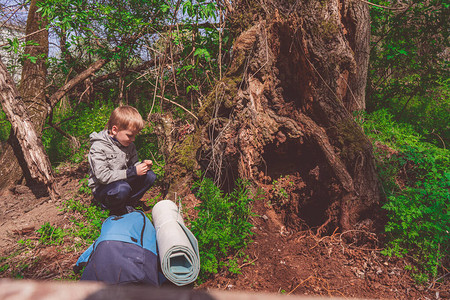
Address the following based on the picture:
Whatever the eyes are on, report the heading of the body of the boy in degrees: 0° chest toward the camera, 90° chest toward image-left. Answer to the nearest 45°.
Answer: approximately 315°

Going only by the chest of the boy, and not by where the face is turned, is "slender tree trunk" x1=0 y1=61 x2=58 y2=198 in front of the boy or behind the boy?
behind

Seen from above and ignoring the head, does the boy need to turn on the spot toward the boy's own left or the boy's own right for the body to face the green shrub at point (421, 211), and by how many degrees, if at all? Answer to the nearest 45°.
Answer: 0° — they already face it

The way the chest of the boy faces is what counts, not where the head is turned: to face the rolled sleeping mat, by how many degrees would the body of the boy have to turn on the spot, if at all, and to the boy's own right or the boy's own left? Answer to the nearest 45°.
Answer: approximately 45° to the boy's own right

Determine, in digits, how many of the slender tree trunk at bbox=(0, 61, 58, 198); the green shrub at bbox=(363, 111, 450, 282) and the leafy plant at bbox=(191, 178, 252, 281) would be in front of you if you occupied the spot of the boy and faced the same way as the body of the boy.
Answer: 2

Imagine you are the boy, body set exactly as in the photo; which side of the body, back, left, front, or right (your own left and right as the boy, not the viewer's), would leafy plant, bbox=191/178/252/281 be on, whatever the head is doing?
front

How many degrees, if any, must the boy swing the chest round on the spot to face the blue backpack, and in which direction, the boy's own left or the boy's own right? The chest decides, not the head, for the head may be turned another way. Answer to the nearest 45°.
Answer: approximately 45° to the boy's own right

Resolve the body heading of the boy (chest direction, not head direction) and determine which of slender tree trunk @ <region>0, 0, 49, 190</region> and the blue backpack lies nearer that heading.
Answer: the blue backpack

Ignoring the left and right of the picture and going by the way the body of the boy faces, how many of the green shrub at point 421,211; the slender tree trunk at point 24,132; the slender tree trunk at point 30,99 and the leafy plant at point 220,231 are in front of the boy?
2

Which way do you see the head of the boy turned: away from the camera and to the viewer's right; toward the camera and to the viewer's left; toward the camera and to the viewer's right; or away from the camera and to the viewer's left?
toward the camera and to the viewer's right
